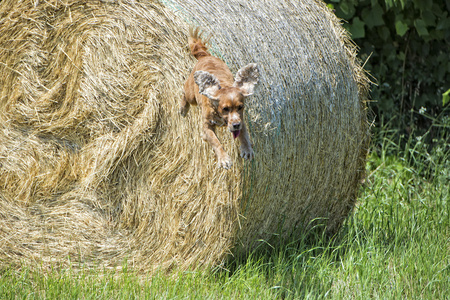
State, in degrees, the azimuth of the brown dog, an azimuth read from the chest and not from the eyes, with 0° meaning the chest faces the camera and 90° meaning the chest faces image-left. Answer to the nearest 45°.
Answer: approximately 315°
